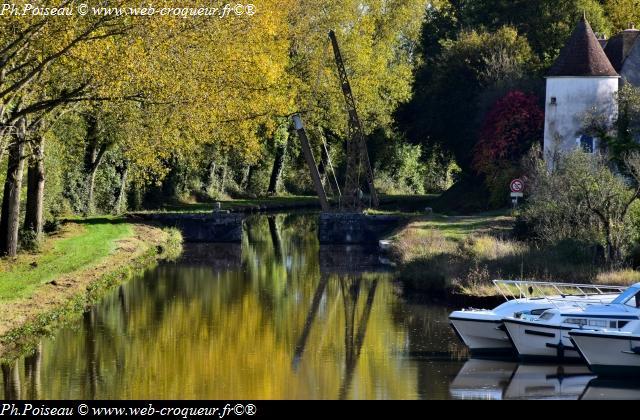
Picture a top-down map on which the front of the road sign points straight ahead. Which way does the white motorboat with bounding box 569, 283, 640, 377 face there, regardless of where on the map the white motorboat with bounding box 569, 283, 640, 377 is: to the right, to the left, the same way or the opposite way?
to the right

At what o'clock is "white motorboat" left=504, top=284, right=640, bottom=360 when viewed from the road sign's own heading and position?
The white motorboat is roughly at 12 o'clock from the road sign.

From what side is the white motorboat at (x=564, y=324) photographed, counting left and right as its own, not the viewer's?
left

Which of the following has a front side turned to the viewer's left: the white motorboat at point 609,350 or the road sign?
the white motorboat

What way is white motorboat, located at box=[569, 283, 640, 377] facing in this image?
to the viewer's left

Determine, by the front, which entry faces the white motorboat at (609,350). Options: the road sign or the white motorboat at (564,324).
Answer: the road sign

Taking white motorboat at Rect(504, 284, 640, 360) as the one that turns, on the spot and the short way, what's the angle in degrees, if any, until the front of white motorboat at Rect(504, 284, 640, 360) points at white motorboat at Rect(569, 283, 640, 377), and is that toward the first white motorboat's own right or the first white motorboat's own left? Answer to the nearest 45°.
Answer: approximately 135° to the first white motorboat's own left

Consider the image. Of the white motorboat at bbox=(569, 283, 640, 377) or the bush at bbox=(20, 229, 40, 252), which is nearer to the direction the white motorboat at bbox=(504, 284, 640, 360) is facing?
the bush

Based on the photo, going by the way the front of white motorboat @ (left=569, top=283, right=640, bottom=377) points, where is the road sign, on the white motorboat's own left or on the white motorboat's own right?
on the white motorboat's own right

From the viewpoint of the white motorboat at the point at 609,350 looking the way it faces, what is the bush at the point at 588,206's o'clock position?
The bush is roughly at 3 o'clock from the white motorboat.
